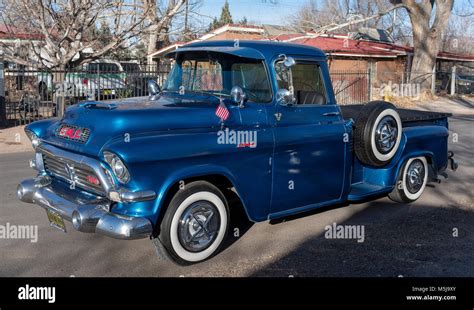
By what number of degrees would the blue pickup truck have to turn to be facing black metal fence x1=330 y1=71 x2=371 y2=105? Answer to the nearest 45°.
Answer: approximately 135° to its right

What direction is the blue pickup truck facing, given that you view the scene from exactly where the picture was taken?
facing the viewer and to the left of the viewer

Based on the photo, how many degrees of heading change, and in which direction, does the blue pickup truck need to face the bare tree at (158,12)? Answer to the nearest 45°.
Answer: approximately 135° to its right

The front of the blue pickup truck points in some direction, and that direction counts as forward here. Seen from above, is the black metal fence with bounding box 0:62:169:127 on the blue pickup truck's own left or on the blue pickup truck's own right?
on the blue pickup truck's own right

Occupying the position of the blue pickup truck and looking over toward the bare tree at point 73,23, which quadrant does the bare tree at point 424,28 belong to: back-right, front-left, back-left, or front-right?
front-right

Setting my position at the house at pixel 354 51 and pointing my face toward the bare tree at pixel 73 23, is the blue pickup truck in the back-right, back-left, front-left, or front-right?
front-left

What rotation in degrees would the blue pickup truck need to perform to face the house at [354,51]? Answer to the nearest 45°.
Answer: approximately 135° to its right
